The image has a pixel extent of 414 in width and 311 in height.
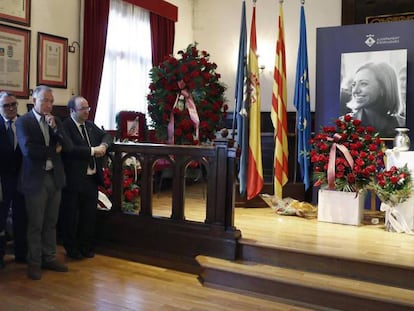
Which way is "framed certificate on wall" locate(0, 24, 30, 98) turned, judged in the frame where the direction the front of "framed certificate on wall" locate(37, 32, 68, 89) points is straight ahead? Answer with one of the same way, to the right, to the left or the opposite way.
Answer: the same way

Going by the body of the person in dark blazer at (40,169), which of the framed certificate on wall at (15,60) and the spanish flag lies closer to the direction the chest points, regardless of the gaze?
the spanish flag

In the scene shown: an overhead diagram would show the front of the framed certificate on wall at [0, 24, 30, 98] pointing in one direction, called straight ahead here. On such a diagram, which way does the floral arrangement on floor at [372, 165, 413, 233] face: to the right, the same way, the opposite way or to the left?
to the right

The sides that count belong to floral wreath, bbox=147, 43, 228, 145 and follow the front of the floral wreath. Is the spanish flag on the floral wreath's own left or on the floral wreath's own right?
on the floral wreath's own left

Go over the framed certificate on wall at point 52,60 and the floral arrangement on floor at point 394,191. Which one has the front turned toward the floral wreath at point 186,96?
the framed certificate on wall

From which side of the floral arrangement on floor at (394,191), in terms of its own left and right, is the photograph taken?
front

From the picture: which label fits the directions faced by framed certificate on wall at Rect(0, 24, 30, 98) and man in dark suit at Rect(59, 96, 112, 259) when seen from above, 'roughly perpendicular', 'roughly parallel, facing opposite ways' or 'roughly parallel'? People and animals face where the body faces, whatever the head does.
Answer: roughly parallel

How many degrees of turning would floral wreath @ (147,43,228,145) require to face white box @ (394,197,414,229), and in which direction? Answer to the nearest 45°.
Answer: approximately 45° to its left

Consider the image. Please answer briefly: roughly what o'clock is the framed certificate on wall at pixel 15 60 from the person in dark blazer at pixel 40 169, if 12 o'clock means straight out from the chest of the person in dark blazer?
The framed certificate on wall is roughly at 7 o'clock from the person in dark blazer.

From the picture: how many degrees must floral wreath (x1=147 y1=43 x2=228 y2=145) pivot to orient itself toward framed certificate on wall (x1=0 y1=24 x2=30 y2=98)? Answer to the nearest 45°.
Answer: approximately 90° to its right

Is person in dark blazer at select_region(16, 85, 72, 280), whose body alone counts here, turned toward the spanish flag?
no

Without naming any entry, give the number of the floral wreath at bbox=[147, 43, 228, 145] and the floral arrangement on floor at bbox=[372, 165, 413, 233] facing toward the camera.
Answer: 2

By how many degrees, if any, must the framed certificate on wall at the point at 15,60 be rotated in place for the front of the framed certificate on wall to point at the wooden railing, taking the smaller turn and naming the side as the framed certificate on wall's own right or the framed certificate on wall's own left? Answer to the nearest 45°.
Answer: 0° — it already faces it

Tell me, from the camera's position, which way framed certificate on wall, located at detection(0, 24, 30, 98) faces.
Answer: facing the viewer and to the right of the viewer

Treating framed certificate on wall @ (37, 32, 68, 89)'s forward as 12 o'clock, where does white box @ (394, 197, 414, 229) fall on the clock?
The white box is roughly at 12 o'clock from the framed certificate on wall.

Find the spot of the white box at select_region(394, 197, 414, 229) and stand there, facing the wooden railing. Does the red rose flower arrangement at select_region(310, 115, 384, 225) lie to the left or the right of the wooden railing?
right

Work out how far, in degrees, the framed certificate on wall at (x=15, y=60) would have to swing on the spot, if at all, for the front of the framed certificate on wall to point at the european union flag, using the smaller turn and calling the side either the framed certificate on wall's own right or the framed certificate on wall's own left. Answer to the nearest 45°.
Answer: approximately 45° to the framed certificate on wall's own left
